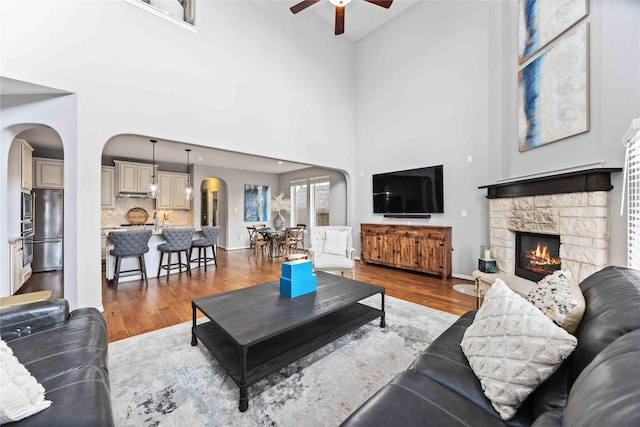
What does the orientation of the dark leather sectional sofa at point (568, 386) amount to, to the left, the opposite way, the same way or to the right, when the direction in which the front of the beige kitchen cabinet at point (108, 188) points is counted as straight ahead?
the opposite way

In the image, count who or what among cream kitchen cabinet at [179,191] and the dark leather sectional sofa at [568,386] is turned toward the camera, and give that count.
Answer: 1

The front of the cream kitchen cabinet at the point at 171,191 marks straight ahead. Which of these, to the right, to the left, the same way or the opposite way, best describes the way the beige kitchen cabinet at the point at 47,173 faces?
the same way

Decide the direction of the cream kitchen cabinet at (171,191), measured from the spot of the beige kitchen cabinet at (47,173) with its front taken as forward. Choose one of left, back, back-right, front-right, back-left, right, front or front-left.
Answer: left

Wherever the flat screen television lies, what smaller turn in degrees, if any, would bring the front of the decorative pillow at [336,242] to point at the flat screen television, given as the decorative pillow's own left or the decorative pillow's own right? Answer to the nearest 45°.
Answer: approximately 135° to the decorative pillow's own left

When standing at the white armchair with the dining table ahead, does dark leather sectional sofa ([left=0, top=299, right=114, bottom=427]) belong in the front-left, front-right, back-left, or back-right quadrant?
back-left

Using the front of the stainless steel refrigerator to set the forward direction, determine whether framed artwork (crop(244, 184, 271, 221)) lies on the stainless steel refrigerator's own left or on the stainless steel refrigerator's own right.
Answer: on the stainless steel refrigerator's own left

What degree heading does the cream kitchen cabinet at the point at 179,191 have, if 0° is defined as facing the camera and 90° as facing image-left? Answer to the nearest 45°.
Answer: approximately 0°

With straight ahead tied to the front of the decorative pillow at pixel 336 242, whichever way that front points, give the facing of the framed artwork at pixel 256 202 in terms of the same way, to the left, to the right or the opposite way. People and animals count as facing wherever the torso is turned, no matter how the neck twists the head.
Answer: the same way

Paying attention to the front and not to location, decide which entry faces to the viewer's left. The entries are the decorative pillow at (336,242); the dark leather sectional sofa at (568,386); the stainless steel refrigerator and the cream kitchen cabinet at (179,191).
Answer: the dark leather sectional sofa

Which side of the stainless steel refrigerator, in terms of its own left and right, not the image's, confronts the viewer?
front

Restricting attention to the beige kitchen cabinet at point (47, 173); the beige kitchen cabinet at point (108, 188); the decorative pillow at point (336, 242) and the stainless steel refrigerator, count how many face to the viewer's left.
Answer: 0

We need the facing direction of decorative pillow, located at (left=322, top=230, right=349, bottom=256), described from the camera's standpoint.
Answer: facing the viewer

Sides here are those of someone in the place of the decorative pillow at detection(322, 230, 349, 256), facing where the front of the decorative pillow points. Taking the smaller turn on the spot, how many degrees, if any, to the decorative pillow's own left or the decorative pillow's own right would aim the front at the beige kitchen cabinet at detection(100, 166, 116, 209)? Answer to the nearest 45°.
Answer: approximately 90° to the decorative pillow's own right

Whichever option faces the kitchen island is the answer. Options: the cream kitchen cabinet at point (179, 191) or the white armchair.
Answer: the cream kitchen cabinet

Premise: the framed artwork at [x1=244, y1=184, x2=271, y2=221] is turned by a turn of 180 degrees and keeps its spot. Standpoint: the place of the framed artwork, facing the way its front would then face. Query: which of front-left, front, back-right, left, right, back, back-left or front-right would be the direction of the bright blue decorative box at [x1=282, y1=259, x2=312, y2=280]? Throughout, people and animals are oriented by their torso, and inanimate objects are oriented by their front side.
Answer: back

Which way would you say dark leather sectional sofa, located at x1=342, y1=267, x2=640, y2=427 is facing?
to the viewer's left

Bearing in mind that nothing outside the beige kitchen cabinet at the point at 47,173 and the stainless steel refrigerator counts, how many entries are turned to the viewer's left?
0

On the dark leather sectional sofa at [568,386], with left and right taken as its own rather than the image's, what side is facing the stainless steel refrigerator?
front

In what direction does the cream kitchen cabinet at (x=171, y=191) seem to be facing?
toward the camera
